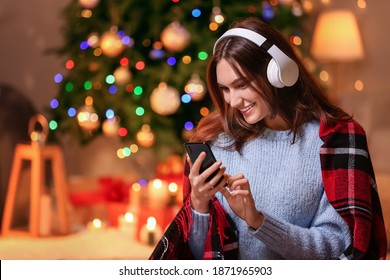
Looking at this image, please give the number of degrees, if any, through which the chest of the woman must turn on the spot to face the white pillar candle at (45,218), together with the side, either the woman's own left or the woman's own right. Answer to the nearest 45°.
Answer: approximately 90° to the woman's own right

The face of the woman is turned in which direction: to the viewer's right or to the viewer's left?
to the viewer's left

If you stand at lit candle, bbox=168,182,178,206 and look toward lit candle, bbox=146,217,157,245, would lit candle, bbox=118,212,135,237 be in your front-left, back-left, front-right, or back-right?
front-right

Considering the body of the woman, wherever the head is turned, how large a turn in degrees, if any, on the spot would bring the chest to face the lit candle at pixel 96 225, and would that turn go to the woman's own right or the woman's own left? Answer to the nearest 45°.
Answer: approximately 90° to the woman's own right

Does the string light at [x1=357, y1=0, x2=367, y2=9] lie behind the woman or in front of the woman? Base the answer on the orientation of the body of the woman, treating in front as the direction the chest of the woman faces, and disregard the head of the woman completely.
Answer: behind

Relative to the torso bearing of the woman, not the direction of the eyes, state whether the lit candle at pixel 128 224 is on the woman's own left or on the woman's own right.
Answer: on the woman's own right
